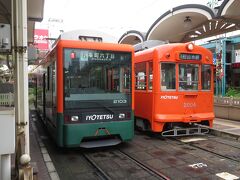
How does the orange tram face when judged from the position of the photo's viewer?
facing the viewer and to the right of the viewer

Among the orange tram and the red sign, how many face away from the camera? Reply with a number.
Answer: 0

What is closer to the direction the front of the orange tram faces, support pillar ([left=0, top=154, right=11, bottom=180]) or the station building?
the support pillar

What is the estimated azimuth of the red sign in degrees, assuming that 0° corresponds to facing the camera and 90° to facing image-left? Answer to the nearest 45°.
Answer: approximately 0°

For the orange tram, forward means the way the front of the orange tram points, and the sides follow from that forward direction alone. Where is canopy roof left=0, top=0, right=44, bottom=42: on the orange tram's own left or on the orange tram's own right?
on the orange tram's own right

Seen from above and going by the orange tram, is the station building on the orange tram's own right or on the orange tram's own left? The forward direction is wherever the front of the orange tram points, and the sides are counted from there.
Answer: on the orange tram's own left

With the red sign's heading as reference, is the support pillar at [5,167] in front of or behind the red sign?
in front

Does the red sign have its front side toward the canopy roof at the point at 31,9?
yes

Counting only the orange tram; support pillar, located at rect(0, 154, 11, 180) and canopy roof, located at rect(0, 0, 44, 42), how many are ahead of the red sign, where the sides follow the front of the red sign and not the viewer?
3

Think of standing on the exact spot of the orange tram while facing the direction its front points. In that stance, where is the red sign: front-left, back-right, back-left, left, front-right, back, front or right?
back
